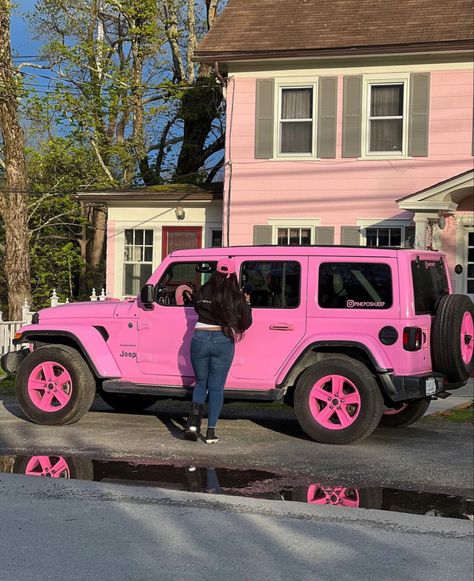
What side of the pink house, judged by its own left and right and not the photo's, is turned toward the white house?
right

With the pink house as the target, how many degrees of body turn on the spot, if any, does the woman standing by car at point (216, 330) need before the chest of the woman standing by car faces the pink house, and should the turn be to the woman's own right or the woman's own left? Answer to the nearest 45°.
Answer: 0° — they already face it

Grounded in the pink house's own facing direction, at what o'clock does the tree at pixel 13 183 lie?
The tree is roughly at 4 o'clock from the pink house.

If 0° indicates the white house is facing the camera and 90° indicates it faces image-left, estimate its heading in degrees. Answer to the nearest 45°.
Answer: approximately 0°

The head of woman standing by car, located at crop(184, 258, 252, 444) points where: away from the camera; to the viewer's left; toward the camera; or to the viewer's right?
away from the camera

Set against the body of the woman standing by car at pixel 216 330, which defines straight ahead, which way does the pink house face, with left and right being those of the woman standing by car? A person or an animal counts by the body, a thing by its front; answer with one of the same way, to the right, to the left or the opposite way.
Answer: the opposite way

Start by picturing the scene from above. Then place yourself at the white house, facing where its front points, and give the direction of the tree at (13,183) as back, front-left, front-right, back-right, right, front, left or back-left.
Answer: back-right

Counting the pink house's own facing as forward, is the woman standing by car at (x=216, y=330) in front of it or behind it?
in front

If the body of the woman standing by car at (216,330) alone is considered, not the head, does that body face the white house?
yes

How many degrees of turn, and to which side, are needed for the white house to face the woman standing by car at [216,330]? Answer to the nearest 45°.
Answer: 0° — it already faces them

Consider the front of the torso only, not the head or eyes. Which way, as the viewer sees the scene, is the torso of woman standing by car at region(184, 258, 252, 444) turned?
away from the camera

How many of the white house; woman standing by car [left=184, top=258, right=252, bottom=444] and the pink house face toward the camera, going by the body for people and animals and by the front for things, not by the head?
2

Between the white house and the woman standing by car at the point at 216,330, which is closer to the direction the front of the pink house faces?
the woman standing by car

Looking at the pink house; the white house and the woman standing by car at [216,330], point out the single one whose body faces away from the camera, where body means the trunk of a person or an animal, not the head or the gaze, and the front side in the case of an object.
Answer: the woman standing by car
